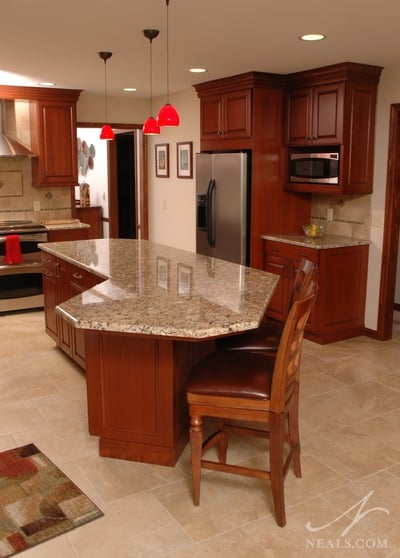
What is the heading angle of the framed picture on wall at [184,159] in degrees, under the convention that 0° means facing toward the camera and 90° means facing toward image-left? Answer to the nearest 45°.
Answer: approximately 45°

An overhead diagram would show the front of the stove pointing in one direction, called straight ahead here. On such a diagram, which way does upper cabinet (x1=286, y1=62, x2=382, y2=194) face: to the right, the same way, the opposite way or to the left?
to the right

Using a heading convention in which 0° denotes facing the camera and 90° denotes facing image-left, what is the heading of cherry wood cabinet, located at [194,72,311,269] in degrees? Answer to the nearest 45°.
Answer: approximately 45°

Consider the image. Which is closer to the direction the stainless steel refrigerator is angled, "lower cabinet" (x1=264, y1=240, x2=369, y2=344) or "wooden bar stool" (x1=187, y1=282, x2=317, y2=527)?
the wooden bar stool

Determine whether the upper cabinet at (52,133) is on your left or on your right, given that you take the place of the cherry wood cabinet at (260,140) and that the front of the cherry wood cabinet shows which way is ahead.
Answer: on your right

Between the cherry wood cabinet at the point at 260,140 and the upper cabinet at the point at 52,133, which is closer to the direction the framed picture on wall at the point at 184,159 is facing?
the upper cabinet

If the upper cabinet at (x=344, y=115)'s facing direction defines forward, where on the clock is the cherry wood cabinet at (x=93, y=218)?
The cherry wood cabinet is roughly at 3 o'clock from the upper cabinet.

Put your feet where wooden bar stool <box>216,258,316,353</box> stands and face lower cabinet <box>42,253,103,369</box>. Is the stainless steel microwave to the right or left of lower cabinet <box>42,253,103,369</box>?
right

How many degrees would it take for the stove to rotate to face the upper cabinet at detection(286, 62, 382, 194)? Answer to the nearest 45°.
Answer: approximately 45° to its left
